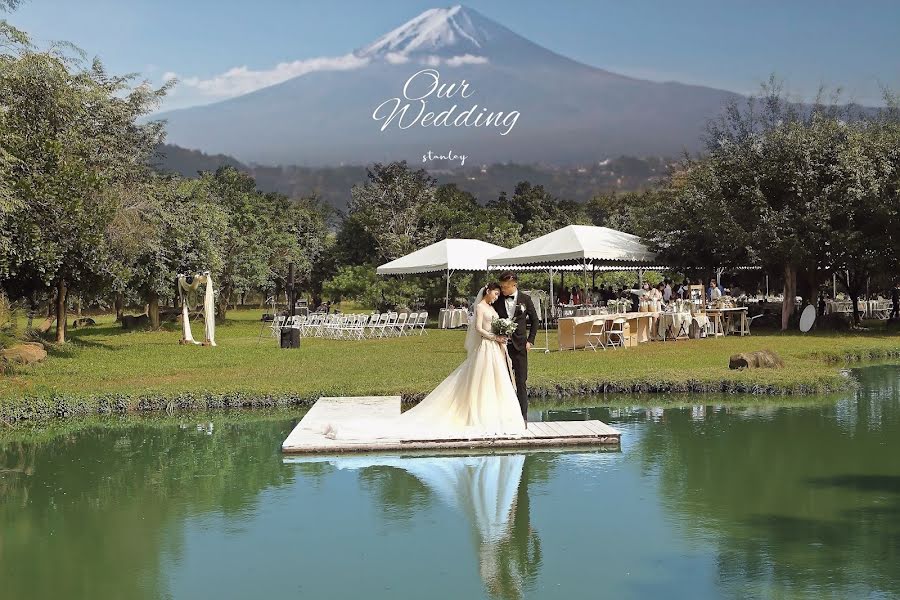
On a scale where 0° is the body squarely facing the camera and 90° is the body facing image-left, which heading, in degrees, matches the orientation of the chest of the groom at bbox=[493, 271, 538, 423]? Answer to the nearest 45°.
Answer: approximately 45°

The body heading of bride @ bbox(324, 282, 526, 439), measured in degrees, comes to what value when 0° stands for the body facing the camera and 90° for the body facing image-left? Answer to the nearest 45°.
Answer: approximately 270°

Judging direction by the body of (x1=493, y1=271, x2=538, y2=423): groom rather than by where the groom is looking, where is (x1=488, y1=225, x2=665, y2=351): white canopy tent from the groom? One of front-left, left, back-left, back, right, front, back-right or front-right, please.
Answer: back-right

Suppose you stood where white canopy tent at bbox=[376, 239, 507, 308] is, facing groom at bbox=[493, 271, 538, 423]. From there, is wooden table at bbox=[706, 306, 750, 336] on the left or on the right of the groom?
left

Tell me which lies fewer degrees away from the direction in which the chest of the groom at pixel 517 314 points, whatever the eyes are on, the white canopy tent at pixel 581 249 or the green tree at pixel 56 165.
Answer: the green tree

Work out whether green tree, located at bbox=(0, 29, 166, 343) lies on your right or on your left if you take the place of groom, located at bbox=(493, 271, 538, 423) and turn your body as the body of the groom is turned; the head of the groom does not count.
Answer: on your right

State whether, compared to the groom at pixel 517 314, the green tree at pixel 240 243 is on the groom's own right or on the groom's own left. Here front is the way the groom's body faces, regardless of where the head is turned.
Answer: on the groom's own right

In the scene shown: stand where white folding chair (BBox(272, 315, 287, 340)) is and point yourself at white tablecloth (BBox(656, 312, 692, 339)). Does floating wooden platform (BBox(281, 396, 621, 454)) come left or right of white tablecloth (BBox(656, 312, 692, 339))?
right

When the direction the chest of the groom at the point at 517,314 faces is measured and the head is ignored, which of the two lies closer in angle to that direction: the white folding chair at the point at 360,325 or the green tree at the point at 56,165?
the green tree

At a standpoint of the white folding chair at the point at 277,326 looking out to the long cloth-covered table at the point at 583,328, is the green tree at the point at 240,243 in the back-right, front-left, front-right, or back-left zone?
back-left
